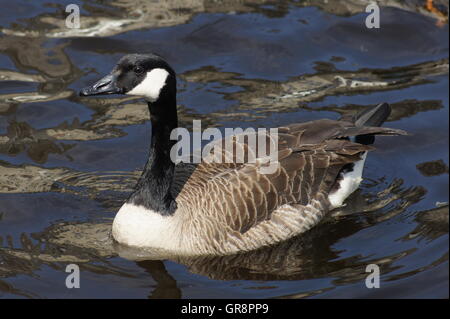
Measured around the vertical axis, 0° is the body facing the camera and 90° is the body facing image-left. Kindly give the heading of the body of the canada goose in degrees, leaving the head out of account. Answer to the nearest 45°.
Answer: approximately 45°
